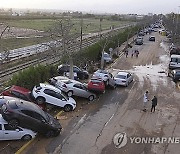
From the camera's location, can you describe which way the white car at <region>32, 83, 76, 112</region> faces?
facing to the right of the viewer

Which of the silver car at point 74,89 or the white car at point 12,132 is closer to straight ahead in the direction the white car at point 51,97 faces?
the silver car
